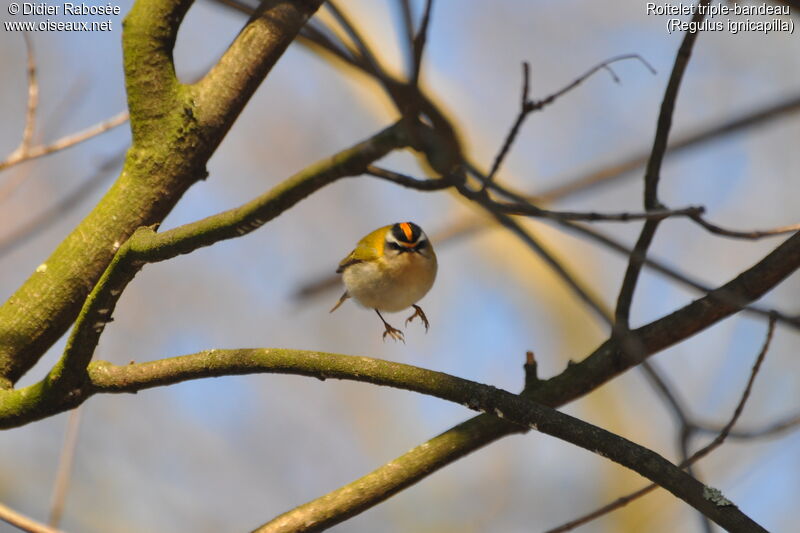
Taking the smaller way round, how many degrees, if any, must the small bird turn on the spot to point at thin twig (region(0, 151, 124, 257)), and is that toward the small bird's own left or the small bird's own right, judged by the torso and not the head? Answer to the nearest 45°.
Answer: approximately 90° to the small bird's own right

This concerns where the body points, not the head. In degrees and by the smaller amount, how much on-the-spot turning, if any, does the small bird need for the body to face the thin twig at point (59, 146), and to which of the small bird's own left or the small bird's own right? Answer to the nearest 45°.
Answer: approximately 90° to the small bird's own right

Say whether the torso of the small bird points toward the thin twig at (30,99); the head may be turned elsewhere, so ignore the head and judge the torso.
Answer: no

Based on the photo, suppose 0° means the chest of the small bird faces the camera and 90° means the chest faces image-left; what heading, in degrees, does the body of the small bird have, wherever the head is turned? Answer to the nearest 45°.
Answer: approximately 315°
